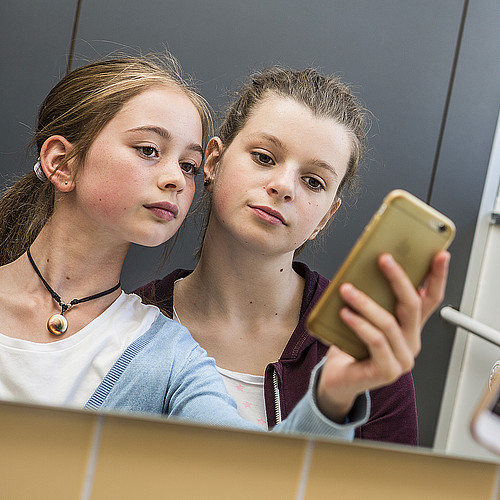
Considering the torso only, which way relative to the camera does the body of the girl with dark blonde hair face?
toward the camera

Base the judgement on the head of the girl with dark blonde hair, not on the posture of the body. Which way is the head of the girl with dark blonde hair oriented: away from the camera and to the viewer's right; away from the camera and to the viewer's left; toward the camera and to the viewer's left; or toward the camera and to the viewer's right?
toward the camera and to the viewer's right
